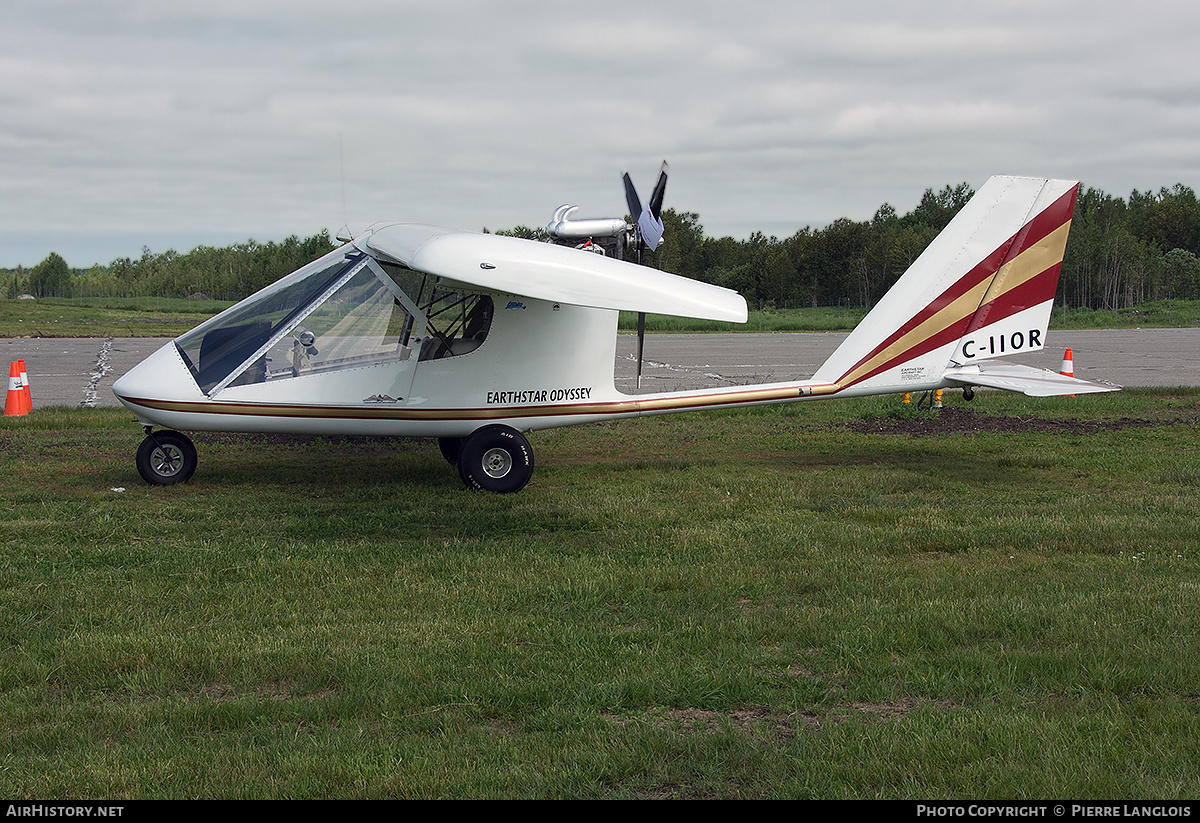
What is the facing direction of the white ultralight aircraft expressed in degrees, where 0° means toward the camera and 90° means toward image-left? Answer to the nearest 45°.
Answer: approximately 90°
